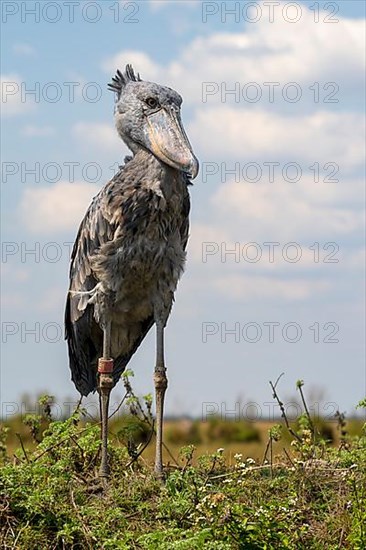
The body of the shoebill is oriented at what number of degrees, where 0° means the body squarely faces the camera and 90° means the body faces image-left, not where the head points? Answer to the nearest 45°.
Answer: approximately 315°
